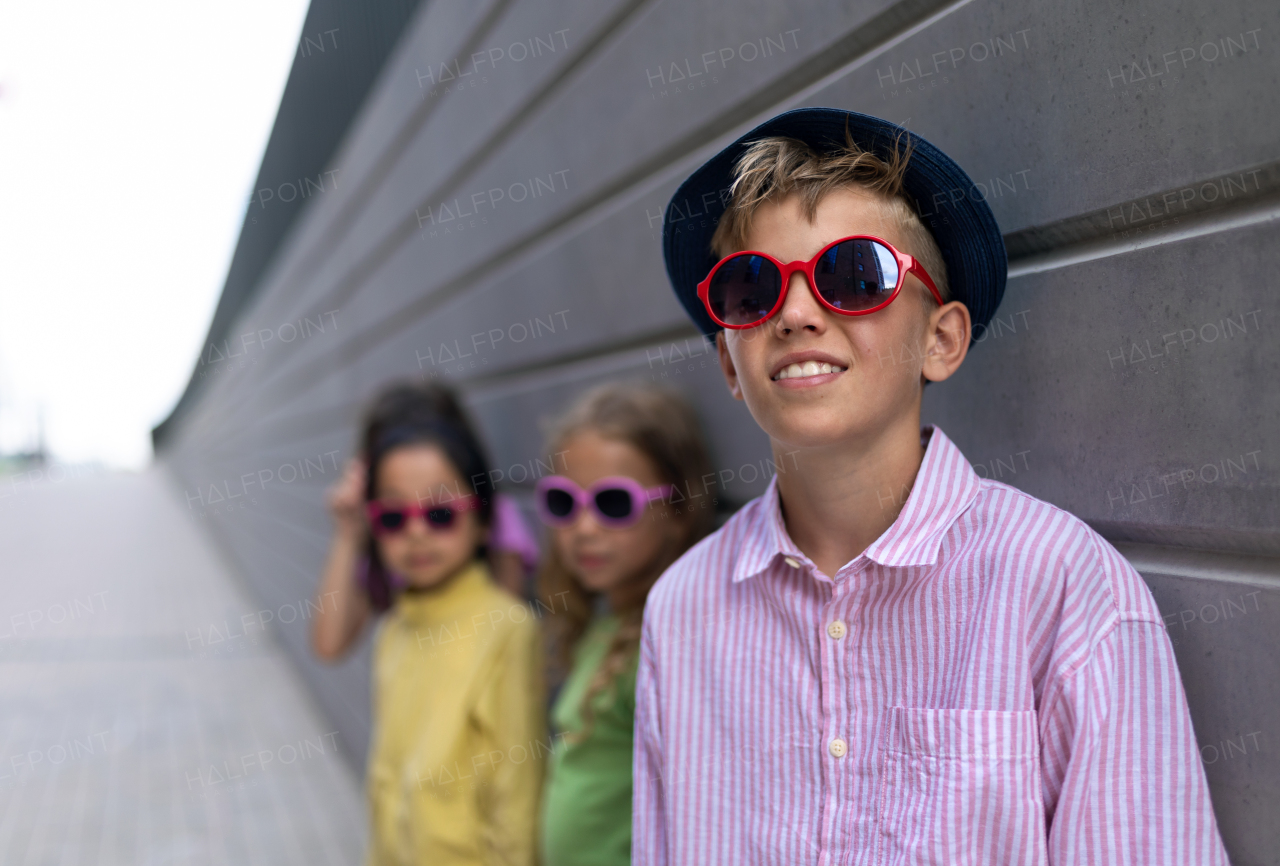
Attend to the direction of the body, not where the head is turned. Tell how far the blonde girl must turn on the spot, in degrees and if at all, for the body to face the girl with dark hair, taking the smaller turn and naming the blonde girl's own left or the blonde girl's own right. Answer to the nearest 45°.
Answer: approximately 90° to the blonde girl's own right

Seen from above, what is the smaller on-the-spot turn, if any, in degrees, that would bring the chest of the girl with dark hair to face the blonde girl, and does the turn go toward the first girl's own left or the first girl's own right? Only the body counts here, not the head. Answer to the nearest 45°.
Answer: approximately 90° to the first girl's own left

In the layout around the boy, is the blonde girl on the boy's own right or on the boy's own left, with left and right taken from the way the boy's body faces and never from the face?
on the boy's own right

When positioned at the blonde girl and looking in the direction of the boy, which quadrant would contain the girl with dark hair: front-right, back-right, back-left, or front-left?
back-right

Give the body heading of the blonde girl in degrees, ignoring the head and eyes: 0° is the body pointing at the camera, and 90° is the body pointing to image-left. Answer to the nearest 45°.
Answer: approximately 45°

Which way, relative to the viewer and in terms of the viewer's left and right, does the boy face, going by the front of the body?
facing the viewer and to the left of the viewer

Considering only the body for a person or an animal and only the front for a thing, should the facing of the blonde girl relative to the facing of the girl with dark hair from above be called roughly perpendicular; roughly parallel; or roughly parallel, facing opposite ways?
roughly parallel

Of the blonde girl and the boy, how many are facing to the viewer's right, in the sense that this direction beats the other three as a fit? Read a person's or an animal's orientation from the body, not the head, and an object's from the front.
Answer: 0

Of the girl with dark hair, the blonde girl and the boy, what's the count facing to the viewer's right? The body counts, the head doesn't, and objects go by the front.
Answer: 0

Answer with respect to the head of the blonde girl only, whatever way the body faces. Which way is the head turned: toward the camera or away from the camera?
toward the camera

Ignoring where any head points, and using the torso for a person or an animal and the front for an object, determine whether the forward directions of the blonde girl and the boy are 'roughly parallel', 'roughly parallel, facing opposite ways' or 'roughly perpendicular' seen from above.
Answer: roughly parallel

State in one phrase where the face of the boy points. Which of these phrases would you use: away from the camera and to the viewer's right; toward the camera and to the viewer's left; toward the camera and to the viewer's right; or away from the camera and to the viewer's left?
toward the camera and to the viewer's left

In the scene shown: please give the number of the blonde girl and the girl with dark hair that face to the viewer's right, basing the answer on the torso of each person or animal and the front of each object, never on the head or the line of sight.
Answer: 0
